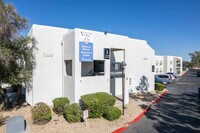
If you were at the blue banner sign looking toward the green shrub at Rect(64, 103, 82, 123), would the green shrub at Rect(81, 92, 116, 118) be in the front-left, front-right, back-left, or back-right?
front-left

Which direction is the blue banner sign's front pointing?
toward the camera

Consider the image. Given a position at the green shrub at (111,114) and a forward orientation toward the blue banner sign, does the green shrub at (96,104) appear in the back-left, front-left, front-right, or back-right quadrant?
front-left
